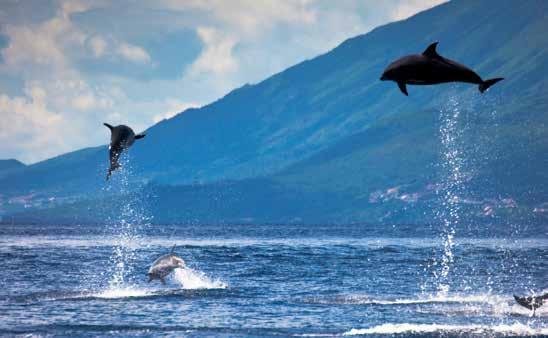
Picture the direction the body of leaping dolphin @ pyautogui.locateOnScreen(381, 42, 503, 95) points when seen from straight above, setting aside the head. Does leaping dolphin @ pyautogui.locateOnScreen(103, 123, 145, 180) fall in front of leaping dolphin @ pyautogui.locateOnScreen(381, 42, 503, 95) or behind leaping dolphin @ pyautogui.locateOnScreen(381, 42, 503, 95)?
in front

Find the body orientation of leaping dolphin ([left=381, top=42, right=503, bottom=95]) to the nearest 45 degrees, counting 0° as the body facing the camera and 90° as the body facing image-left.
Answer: approximately 90°
